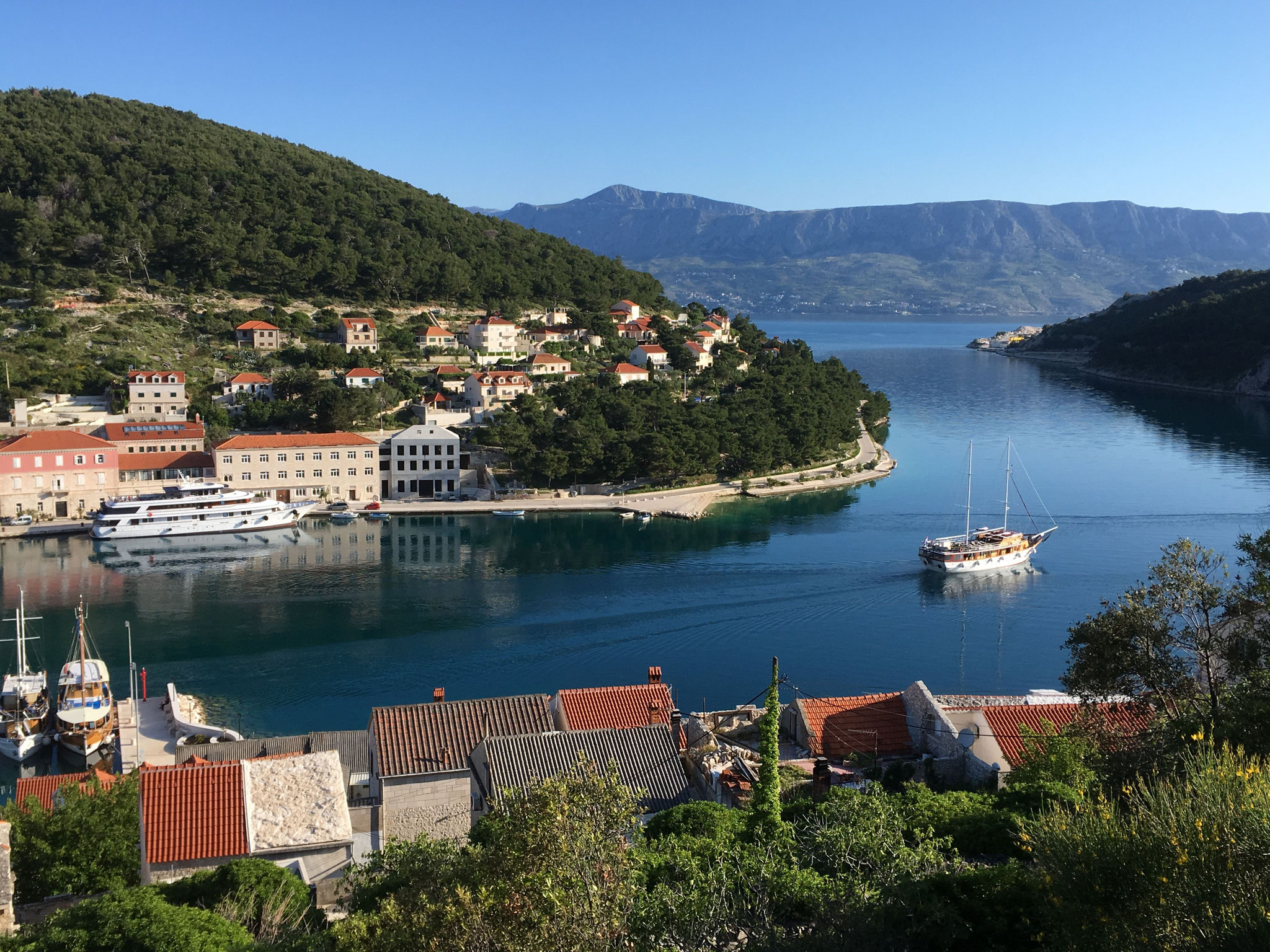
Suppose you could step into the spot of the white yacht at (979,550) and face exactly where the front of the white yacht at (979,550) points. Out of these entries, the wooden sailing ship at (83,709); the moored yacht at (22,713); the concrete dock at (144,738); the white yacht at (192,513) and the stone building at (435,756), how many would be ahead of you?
0

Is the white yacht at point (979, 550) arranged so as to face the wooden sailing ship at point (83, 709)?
no

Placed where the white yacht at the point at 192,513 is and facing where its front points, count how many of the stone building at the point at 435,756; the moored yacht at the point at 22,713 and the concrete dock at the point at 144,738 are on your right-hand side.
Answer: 3

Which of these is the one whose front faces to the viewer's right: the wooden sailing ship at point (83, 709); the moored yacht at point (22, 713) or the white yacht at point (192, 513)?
the white yacht

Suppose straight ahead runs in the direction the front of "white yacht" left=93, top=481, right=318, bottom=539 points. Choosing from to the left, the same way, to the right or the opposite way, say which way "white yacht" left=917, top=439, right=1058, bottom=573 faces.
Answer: the same way

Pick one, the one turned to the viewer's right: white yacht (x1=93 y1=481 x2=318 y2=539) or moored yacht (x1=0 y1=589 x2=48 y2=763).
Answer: the white yacht

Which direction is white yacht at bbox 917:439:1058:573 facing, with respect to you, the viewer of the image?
facing away from the viewer and to the right of the viewer

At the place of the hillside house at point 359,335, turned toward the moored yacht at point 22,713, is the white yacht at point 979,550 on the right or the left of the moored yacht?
left

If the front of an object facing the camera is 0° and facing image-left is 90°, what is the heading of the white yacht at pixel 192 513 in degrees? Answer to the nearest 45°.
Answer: approximately 270°

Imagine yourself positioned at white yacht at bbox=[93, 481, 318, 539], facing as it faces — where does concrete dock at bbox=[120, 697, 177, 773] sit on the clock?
The concrete dock is roughly at 3 o'clock from the white yacht.

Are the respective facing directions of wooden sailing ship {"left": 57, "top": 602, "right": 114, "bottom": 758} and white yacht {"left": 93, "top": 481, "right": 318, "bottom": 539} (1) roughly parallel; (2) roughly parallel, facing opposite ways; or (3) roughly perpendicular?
roughly perpendicular

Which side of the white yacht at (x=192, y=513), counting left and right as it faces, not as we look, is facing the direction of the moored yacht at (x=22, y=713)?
right

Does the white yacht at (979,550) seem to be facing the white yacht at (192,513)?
no

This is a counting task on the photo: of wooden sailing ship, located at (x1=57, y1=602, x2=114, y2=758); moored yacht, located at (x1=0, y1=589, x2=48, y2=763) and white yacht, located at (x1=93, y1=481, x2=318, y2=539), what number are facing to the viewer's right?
1
